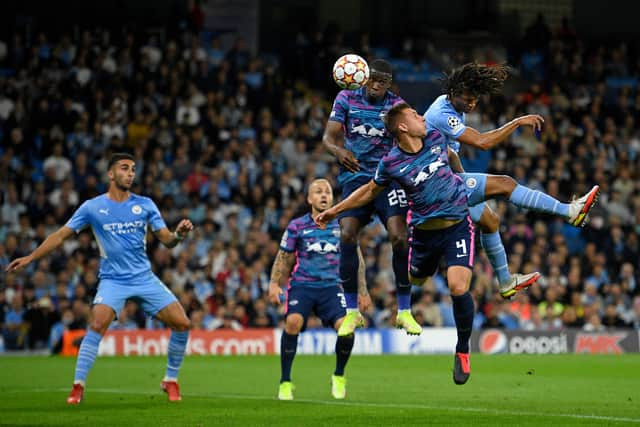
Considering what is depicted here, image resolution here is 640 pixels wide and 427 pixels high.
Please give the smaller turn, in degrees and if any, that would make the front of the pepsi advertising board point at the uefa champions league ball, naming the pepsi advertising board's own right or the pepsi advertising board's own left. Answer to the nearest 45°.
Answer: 0° — it already faces it

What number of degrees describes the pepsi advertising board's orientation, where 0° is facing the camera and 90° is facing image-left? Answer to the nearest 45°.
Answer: approximately 0°
